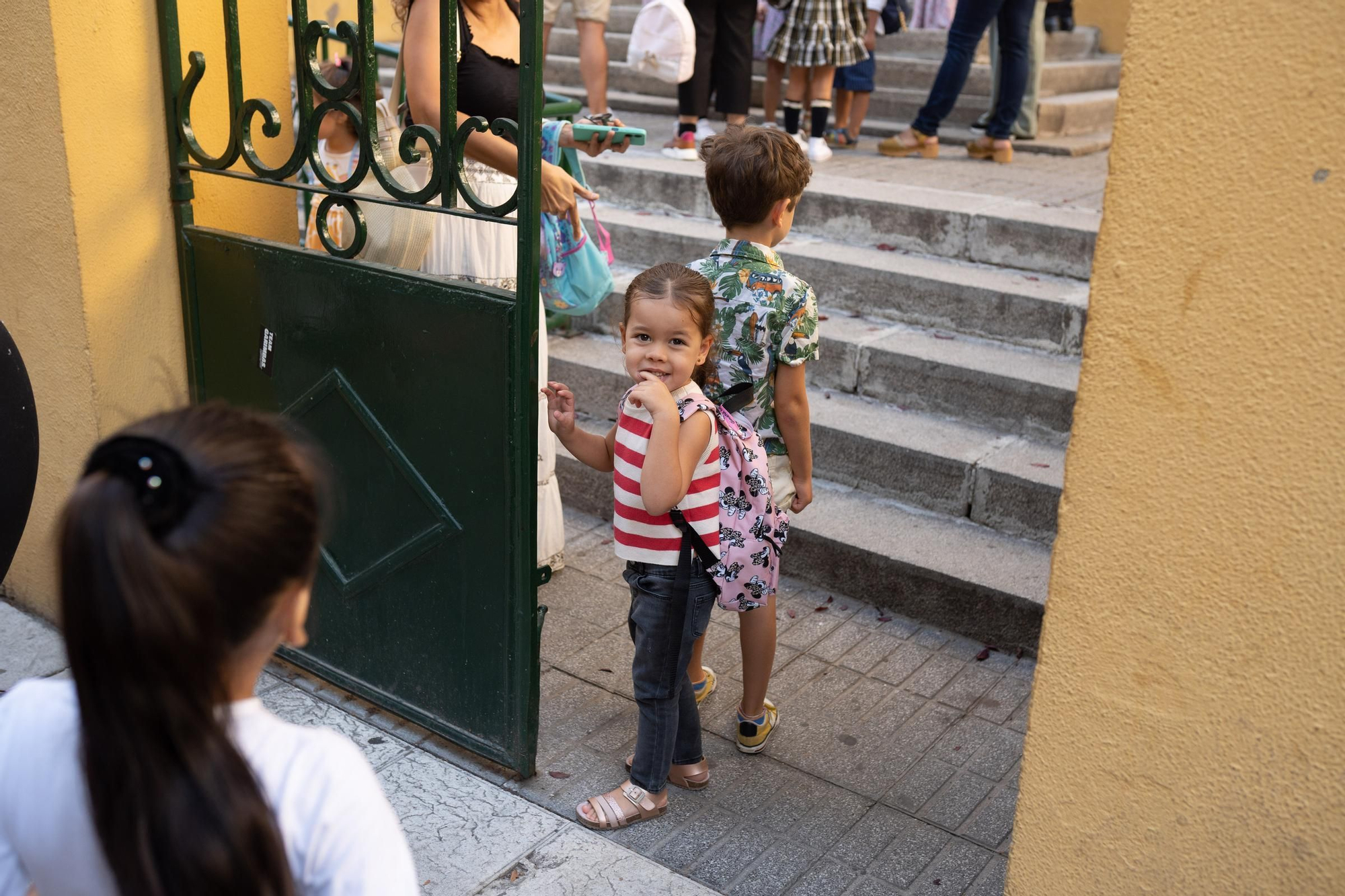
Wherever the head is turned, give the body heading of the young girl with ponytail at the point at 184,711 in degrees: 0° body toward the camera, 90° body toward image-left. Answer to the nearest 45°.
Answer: approximately 225°

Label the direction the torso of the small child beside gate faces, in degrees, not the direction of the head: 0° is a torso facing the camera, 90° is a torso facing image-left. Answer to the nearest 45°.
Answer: approximately 45°

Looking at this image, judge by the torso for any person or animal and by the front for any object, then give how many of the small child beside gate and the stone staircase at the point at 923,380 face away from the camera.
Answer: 0

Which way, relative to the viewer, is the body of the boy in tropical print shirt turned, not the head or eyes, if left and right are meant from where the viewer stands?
facing away from the viewer and to the right of the viewer

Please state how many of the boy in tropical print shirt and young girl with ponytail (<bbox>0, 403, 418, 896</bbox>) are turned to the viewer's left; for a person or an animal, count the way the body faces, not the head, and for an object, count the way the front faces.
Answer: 0

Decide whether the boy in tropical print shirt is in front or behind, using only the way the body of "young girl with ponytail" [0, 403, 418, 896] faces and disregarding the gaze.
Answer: in front

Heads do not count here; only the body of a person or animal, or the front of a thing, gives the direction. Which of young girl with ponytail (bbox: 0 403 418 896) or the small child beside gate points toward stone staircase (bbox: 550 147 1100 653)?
the young girl with ponytail

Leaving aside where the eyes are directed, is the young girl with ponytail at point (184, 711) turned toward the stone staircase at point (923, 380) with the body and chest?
yes

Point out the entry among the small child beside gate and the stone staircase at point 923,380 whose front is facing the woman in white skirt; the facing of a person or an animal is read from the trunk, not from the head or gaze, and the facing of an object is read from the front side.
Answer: the stone staircase
